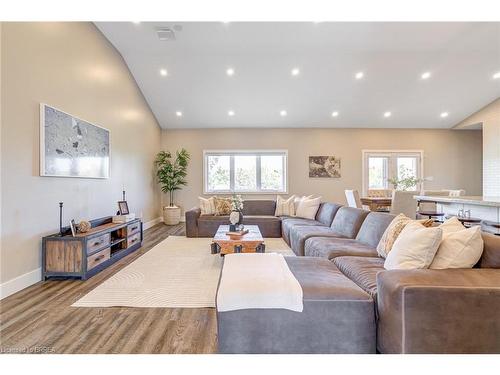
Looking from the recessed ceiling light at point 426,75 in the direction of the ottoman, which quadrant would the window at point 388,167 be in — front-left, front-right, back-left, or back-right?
back-right

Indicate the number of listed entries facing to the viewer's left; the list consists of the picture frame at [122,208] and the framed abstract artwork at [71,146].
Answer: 0

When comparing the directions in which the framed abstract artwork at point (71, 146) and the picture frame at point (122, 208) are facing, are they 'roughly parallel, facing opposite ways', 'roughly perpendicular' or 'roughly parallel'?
roughly parallel

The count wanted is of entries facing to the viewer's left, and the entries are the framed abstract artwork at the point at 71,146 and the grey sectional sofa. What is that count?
1

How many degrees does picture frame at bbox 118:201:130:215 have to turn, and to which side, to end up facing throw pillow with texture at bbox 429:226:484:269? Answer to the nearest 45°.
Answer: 0° — it already faces it

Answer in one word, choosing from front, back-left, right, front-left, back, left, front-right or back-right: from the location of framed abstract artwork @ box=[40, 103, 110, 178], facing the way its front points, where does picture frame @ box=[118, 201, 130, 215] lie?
left

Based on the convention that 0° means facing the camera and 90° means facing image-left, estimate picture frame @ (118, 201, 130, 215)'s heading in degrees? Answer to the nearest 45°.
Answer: approximately 315°

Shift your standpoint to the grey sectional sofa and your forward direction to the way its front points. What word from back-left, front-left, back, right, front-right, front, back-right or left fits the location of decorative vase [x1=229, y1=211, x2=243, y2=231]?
front-right

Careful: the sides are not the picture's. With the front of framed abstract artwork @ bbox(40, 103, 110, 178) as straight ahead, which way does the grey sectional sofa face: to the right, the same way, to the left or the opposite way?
the opposite way

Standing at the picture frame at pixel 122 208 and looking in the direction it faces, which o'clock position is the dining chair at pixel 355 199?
The dining chair is roughly at 11 o'clock from the picture frame.

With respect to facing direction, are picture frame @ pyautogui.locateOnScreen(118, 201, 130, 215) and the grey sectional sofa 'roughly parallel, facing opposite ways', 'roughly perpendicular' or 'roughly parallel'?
roughly parallel, facing opposite ways

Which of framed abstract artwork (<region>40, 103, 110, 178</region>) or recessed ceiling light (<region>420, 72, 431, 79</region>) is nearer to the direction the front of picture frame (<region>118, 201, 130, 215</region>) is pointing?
the recessed ceiling light

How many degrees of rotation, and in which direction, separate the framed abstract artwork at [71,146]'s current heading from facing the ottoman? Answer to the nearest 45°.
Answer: approximately 45° to its right

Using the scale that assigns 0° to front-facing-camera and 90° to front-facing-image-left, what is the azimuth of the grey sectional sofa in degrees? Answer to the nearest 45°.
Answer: approximately 90°

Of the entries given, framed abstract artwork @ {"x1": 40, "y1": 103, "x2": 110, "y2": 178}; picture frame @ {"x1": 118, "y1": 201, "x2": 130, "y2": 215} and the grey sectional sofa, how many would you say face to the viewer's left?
1

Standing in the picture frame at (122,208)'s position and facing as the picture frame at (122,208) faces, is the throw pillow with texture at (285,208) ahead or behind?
ahead

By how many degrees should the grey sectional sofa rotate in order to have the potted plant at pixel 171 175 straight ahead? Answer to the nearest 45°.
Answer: approximately 45° to its right

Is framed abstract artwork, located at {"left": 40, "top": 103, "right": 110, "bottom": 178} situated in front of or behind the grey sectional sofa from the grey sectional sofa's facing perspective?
in front
